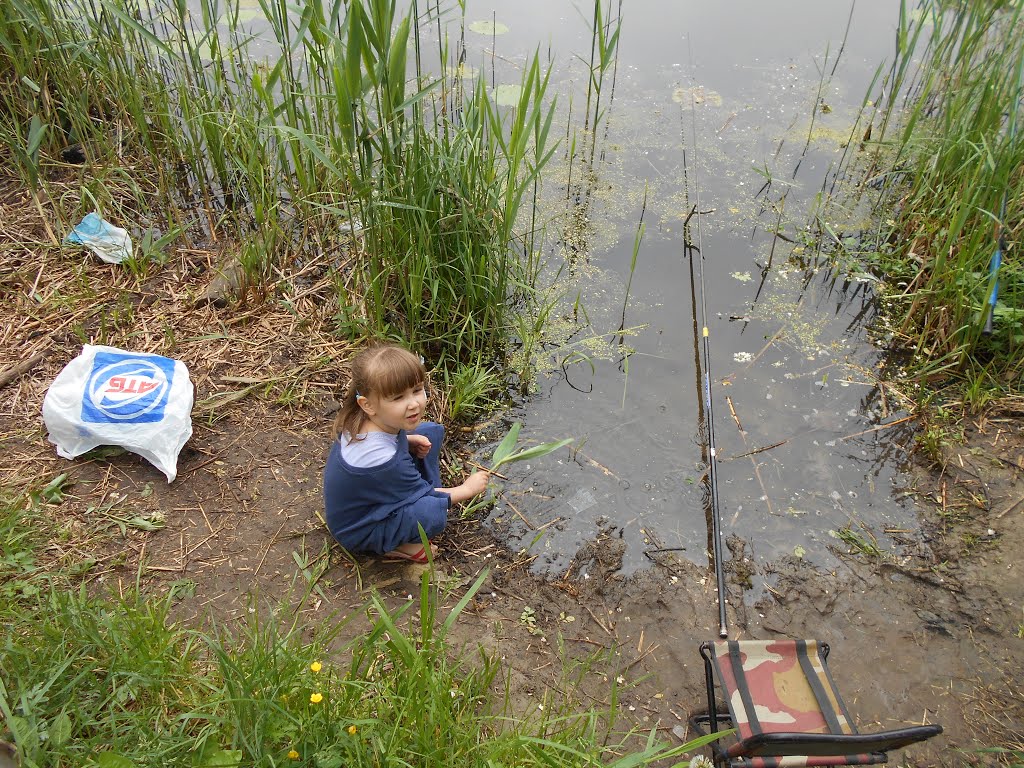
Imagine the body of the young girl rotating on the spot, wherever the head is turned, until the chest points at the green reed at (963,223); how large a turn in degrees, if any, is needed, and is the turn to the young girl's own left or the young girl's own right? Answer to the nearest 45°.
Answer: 0° — they already face it

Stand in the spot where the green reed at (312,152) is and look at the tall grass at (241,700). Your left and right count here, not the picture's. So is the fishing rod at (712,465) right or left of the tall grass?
left

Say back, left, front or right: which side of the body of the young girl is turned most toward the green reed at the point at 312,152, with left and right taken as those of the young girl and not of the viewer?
left

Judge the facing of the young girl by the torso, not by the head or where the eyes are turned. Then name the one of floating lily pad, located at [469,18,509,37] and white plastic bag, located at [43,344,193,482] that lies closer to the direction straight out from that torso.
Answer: the floating lily pad

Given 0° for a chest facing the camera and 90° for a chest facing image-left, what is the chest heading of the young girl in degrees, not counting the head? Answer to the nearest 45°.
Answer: approximately 270°

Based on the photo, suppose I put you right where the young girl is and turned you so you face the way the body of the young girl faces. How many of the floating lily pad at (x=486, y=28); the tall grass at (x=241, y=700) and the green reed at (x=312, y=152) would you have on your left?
2

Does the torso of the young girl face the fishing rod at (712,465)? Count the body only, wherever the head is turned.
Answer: yes

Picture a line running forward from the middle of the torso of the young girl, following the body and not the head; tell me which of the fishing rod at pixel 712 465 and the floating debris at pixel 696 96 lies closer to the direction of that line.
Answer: the fishing rod

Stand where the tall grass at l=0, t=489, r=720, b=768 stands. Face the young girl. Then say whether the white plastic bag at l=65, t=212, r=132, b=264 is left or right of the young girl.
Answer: left

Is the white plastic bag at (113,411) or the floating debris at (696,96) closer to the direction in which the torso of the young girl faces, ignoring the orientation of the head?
the floating debris
